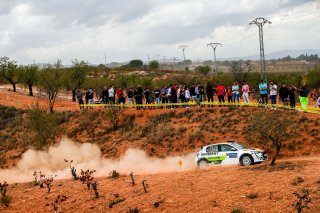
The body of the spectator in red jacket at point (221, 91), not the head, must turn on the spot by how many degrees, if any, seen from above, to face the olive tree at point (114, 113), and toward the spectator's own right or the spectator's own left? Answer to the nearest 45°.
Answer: approximately 90° to the spectator's own right

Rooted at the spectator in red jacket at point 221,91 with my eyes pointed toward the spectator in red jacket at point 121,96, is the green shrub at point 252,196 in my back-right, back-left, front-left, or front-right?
back-left

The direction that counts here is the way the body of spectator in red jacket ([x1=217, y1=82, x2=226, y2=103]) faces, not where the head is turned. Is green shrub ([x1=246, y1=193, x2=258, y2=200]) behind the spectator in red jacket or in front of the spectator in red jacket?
in front

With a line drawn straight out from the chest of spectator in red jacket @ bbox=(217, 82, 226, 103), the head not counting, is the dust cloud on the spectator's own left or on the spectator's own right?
on the spectator's own right

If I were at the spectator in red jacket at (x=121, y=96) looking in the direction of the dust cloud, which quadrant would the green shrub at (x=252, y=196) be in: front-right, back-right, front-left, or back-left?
front-left

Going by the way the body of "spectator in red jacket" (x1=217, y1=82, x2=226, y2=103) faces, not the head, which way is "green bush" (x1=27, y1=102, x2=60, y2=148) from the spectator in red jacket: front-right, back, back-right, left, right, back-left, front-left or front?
right

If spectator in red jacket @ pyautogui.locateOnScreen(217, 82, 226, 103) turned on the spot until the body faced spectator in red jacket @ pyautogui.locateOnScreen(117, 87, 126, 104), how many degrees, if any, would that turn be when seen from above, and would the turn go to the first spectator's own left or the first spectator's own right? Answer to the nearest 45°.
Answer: approximately 90° to the first spectator's own right

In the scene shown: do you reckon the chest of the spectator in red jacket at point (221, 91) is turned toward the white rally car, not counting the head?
yes

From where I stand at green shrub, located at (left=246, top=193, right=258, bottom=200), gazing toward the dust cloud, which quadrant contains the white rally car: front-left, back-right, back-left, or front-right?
front-right

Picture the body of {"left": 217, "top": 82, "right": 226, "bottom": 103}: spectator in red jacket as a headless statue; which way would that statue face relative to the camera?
toward the camera
